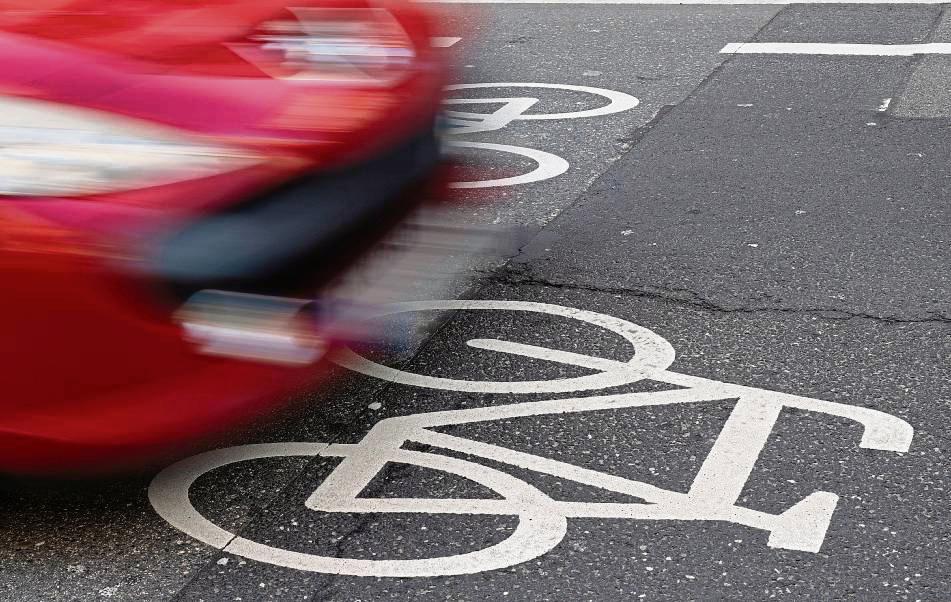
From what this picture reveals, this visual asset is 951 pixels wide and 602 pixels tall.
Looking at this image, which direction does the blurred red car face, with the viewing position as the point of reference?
facing the viewer and to the right of the viewer
